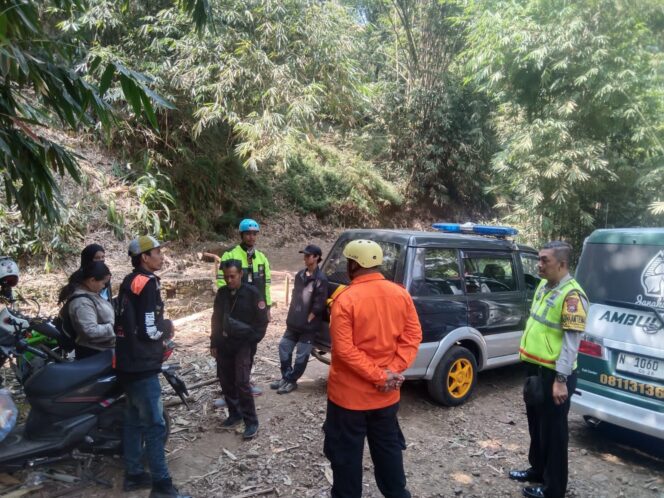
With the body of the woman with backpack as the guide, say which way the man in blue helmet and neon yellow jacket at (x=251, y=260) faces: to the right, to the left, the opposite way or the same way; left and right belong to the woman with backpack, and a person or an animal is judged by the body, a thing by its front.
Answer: to the right

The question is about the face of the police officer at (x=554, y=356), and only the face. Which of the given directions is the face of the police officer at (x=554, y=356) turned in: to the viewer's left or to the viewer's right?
to the viewer's left

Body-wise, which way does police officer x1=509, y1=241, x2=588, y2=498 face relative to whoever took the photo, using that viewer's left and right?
facing to the left of the viewer

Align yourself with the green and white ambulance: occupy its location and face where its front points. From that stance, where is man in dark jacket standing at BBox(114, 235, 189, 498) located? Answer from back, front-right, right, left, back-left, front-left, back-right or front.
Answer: back

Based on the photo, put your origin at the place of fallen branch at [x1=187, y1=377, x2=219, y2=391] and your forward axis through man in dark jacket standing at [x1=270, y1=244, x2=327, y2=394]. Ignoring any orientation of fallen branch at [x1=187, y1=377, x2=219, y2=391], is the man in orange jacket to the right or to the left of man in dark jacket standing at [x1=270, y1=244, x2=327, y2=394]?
right

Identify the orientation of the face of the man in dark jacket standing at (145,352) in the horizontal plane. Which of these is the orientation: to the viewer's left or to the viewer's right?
to the viewer's right

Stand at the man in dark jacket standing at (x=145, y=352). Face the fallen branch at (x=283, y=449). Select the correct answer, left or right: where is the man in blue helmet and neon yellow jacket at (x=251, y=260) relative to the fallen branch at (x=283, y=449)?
left
